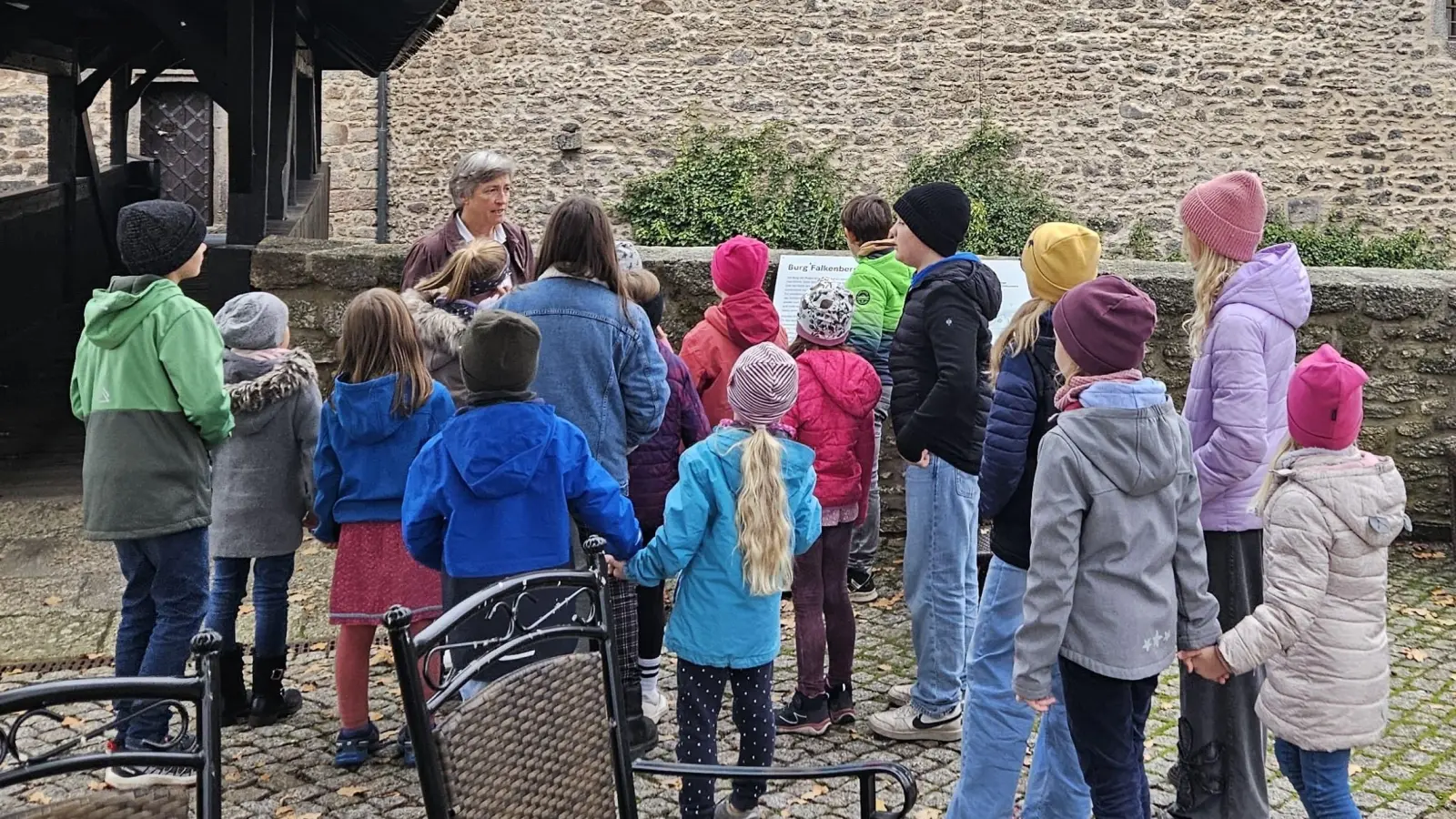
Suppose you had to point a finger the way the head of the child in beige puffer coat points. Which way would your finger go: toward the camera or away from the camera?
away from the camera

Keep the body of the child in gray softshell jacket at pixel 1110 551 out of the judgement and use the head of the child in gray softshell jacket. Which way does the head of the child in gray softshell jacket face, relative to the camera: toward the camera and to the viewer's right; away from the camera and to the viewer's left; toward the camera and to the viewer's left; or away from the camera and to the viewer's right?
away from the camera and to the viewer's left

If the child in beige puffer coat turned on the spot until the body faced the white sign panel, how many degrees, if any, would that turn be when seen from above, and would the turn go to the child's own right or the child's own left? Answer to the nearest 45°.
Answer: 0° — they already face it

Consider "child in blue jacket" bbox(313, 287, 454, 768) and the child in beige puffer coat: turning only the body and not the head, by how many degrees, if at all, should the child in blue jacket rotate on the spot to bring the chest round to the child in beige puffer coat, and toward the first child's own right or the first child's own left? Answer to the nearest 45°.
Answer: approximately 135° to the first child's own right

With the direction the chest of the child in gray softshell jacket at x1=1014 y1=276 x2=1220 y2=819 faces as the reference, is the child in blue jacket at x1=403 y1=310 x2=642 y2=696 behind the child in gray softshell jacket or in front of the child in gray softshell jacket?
in front

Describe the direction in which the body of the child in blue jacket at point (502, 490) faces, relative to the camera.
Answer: away from the camera

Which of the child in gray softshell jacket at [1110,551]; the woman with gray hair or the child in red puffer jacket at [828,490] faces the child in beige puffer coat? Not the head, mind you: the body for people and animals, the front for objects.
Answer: the woman with gray hair

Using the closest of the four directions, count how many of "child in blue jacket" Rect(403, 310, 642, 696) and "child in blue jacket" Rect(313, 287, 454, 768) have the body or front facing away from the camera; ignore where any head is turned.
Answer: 2

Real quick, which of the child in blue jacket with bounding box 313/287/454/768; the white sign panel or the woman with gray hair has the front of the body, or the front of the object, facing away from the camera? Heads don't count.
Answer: the child in blue jacket

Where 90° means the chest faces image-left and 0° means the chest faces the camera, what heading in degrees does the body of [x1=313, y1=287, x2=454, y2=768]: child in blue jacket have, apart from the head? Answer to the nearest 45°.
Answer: approximately 180°

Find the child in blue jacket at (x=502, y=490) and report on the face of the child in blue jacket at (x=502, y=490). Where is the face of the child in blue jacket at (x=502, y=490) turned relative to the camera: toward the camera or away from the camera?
away from the camera

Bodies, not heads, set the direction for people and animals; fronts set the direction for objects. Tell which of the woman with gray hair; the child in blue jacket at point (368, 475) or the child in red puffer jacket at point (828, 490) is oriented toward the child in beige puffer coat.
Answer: the woman with gray hair

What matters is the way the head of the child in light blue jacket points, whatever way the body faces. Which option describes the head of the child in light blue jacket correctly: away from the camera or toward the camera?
away from the camera

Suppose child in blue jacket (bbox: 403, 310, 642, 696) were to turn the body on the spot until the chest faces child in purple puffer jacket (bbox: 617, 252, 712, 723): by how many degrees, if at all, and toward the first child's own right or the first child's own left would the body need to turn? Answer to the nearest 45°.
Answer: approximately 45° to the first child's own right

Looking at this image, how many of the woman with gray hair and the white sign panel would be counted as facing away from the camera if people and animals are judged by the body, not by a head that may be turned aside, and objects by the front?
0
